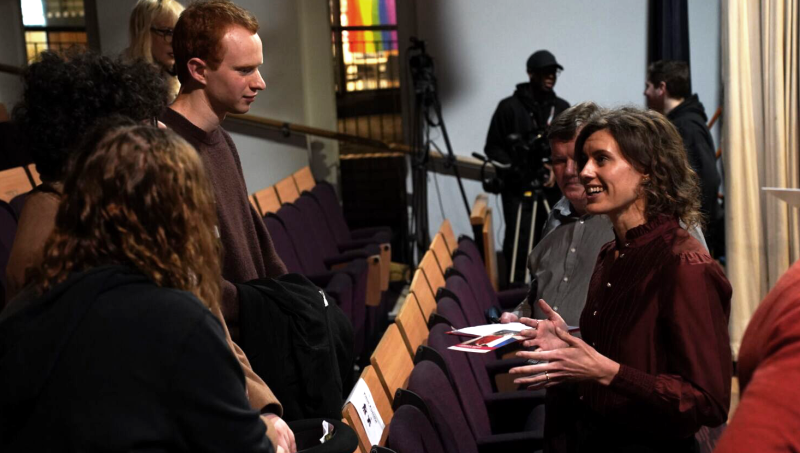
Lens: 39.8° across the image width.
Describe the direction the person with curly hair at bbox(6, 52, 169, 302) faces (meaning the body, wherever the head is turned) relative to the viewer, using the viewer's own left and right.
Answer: facing away from the viewer and to the right of the viewer

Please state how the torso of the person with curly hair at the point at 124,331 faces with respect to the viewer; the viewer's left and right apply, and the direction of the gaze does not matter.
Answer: facing away from the viewer and to the right of the viewer

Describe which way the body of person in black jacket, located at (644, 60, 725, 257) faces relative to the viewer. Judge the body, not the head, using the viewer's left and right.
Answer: facing away from the viewer and to the left of the viewer

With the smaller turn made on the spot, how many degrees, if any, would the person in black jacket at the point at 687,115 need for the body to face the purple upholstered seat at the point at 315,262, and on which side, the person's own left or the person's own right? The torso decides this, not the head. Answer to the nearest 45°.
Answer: approximately 90° to the person's own left

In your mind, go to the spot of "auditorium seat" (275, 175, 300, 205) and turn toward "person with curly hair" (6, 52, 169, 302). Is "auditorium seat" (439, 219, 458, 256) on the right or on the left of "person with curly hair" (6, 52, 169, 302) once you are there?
left
